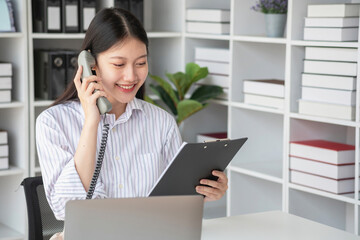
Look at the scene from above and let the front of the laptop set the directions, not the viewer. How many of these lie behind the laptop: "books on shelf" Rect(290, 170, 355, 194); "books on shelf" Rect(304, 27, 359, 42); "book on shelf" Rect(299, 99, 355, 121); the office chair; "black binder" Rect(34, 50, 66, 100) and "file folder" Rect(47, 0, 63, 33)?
0

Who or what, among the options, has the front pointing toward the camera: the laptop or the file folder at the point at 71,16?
the file folder

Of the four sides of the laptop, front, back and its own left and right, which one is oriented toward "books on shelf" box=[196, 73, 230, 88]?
front

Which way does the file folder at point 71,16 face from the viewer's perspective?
toward the camera

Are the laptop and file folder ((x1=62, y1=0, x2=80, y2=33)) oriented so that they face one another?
yes

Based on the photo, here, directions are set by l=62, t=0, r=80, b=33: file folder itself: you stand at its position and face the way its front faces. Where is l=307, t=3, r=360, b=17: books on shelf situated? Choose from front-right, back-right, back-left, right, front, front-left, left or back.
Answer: front-left

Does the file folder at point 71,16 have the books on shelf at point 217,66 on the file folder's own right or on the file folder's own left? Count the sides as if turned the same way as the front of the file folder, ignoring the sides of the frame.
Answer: on the file folder's own left

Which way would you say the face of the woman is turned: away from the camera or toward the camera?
toward the camera

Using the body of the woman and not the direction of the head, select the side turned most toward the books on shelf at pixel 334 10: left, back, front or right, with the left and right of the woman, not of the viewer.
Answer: left

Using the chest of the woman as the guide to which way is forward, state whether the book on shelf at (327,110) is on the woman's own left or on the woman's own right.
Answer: on the woman's own left

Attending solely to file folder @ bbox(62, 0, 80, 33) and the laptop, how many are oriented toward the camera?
1

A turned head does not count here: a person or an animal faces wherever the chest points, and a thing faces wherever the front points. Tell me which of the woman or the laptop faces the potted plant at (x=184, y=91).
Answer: the laptop

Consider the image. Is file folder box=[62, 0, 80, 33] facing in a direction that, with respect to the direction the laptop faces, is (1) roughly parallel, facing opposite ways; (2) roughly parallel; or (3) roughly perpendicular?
roughly parallel, facing opposite ways

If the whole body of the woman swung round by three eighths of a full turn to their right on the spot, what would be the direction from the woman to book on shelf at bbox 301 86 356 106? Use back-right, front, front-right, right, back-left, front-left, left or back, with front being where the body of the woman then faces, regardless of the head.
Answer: back-right

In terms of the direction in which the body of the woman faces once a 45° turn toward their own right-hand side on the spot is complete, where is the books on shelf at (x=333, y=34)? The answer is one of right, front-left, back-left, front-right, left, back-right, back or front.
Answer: back-left

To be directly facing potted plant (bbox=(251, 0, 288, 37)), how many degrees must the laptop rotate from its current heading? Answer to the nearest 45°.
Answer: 0° — it already faces it

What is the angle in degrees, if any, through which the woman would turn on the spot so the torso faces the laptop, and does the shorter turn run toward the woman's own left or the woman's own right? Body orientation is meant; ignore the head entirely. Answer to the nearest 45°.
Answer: approximately 45° to the woman's own right

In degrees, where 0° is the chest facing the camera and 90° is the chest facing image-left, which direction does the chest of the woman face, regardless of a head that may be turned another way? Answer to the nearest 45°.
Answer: approximately 315°

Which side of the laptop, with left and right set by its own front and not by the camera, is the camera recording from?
back

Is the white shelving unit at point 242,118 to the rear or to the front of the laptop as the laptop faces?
to the front

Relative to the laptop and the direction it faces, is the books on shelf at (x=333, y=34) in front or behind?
in front
